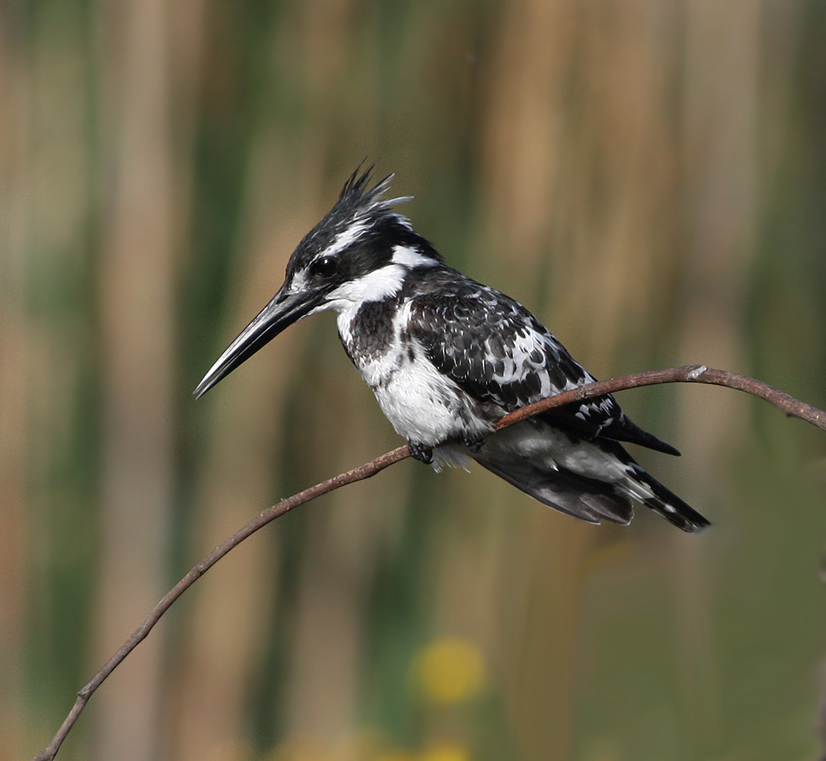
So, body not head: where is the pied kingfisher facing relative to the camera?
to the viewer's left
